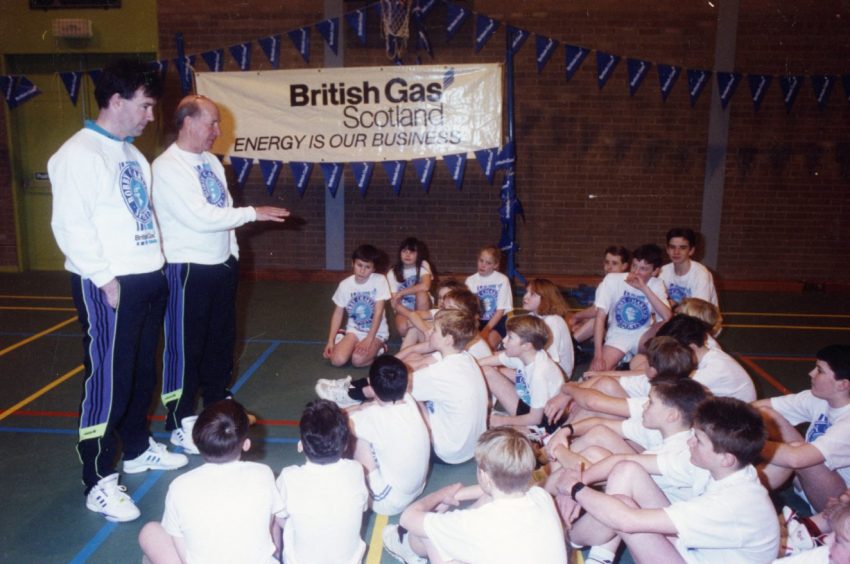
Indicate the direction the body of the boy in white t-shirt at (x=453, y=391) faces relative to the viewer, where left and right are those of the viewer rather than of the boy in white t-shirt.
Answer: facing away from the viewer and to the left of the viewer

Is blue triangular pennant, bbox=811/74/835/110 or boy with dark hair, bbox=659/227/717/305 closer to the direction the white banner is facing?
the boy with dark hair

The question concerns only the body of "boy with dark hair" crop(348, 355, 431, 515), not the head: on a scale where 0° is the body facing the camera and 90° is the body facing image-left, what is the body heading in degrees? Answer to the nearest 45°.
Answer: approximately 135°

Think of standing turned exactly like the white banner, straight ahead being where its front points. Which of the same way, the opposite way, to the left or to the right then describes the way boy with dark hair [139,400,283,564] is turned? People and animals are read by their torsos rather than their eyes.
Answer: the opposite way

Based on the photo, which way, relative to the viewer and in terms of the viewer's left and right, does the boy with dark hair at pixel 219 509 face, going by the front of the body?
facing away from the viewer

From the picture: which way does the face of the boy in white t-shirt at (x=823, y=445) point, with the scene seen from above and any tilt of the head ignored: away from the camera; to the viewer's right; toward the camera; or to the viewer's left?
to the viewer's left

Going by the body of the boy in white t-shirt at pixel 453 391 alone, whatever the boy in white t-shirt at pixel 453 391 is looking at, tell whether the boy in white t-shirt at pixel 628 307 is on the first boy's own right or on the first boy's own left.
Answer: on the first boy's own right

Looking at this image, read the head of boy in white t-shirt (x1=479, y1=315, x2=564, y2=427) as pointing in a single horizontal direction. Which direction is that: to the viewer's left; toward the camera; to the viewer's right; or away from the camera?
to the viewer's left

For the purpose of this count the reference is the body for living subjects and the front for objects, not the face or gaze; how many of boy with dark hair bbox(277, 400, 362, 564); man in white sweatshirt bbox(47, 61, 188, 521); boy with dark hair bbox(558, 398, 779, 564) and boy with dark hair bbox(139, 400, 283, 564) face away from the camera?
2

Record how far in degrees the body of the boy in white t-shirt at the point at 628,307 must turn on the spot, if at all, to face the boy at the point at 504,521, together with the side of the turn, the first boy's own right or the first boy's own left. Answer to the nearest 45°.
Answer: approximately 45° to the first boy's own left

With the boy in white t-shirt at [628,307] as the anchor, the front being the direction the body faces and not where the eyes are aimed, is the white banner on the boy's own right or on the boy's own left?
on the boy's own right

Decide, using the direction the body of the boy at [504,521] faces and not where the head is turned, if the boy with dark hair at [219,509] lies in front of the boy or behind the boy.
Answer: in front

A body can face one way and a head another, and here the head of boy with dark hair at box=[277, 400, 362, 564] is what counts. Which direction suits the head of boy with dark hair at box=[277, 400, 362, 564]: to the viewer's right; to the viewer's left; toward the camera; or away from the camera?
away from the camera
